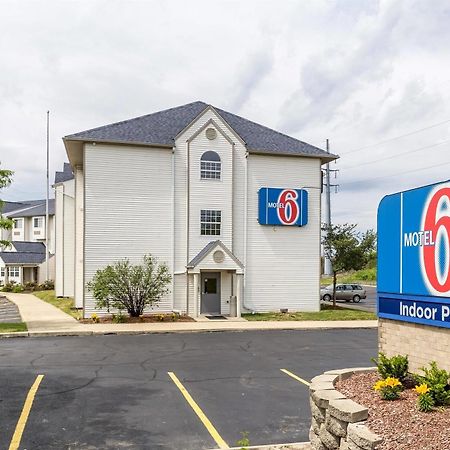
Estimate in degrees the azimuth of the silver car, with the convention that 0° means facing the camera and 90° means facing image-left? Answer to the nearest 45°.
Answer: approximately 90°

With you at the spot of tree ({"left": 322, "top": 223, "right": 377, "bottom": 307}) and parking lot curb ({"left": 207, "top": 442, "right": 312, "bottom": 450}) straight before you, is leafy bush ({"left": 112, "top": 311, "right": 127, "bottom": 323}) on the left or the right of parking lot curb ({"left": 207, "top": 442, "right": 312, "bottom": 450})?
right

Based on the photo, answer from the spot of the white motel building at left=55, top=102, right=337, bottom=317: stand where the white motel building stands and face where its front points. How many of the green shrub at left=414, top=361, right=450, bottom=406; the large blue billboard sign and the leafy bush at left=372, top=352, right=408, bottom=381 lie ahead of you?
3

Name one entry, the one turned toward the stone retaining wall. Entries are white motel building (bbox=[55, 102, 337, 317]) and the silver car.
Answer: the white motel building

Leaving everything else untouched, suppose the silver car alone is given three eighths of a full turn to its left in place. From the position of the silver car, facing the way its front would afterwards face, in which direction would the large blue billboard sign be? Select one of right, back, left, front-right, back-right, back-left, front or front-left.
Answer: front-right

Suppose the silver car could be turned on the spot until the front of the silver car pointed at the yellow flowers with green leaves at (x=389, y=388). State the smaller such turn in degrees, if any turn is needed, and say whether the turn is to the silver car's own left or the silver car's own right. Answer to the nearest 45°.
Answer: approximately 90° to the silver car's own left

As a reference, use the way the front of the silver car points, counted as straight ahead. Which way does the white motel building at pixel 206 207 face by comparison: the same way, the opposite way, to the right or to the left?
to the left

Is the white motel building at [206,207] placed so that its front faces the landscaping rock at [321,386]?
yes

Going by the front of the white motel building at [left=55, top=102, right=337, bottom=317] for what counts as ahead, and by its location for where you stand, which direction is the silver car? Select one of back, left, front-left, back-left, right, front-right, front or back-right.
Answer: back-left

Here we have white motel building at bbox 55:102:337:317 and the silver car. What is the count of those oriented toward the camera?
1

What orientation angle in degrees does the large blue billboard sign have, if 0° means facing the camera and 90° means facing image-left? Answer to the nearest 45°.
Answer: approximately 45°

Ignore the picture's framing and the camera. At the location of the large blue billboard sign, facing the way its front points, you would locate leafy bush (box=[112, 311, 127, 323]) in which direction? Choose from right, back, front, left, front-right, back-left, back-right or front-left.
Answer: right

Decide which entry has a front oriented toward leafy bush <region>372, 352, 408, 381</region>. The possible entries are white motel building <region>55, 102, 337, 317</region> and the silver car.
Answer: the white motel building

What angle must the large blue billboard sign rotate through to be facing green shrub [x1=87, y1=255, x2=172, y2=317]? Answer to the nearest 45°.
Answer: approximately 90° to its right
